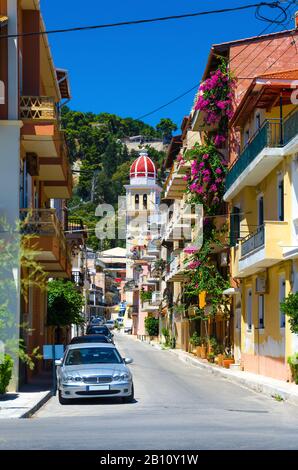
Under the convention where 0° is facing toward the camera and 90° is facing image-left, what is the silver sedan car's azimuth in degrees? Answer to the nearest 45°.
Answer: approximately 0°

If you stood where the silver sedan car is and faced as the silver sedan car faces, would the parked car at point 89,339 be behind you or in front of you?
behind

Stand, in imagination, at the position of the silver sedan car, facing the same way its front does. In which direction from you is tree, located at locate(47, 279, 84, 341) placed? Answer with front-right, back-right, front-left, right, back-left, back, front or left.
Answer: back

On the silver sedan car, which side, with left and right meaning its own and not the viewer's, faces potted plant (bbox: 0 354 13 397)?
right

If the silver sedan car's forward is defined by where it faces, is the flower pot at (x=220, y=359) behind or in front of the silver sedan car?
behind

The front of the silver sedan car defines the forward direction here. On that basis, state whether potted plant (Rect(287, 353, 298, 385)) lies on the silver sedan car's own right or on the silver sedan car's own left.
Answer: on the silver sedan car's own left
